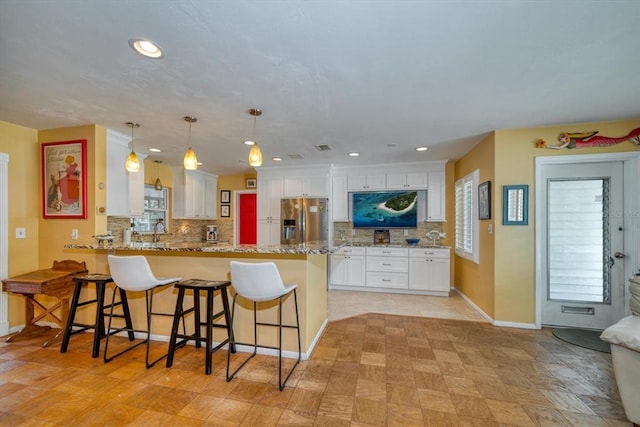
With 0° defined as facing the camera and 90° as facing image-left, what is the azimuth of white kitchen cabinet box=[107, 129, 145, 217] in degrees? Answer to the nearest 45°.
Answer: approximately 315°

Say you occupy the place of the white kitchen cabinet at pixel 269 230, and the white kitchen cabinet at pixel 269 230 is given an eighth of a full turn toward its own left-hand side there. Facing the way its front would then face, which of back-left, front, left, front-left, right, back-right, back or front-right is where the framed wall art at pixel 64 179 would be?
right

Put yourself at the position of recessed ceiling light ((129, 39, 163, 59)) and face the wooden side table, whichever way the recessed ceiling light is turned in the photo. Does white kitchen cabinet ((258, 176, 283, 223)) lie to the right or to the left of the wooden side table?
right

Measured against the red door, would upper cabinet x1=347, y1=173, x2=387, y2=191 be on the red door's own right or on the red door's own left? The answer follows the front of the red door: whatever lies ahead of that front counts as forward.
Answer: on the red door's own left

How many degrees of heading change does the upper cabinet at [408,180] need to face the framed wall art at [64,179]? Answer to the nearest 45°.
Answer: approximately 45° to its right

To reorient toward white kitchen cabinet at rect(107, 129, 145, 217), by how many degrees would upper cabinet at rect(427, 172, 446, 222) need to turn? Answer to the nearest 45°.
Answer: approximately 45° to its right

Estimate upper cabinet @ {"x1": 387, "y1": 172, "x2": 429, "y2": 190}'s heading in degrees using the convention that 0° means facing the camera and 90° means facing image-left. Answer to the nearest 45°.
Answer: approximately 0°

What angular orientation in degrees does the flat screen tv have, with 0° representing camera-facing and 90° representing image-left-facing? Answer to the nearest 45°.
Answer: approximately 0°

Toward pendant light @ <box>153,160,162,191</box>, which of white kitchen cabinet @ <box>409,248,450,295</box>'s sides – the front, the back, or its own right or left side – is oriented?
right

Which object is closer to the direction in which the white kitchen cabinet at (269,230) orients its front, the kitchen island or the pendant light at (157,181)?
the kitchen island

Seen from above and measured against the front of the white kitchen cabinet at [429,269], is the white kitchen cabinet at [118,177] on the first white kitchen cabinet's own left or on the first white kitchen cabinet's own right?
on the first white kitchen cabinet's own right

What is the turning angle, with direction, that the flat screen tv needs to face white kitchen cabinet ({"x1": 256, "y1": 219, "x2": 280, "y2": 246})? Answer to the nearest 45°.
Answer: approximately 90° to its right

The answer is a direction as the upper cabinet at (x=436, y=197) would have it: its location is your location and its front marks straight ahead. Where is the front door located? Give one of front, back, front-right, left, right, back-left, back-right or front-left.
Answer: front-left
